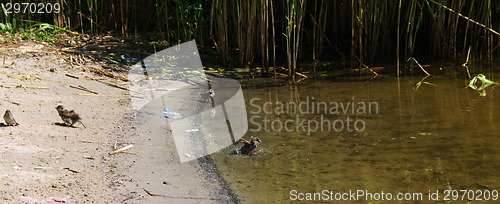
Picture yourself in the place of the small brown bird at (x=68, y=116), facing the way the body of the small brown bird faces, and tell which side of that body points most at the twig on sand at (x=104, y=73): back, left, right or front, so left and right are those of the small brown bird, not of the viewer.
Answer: right

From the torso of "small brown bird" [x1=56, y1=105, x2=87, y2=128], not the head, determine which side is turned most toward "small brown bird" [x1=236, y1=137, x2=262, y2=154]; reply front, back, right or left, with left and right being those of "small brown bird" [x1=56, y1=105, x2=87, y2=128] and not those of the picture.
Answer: back

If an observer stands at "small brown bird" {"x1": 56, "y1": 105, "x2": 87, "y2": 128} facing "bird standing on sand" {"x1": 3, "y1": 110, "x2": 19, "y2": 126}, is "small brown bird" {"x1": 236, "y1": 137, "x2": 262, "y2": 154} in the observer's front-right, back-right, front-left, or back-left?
back-left

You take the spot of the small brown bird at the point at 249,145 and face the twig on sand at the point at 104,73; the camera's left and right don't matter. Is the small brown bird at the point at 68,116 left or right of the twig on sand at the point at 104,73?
left

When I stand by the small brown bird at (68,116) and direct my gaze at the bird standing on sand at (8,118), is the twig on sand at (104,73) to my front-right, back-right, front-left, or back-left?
back-right

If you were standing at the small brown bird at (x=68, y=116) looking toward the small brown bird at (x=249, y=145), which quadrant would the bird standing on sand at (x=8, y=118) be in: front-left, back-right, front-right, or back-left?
back-right
